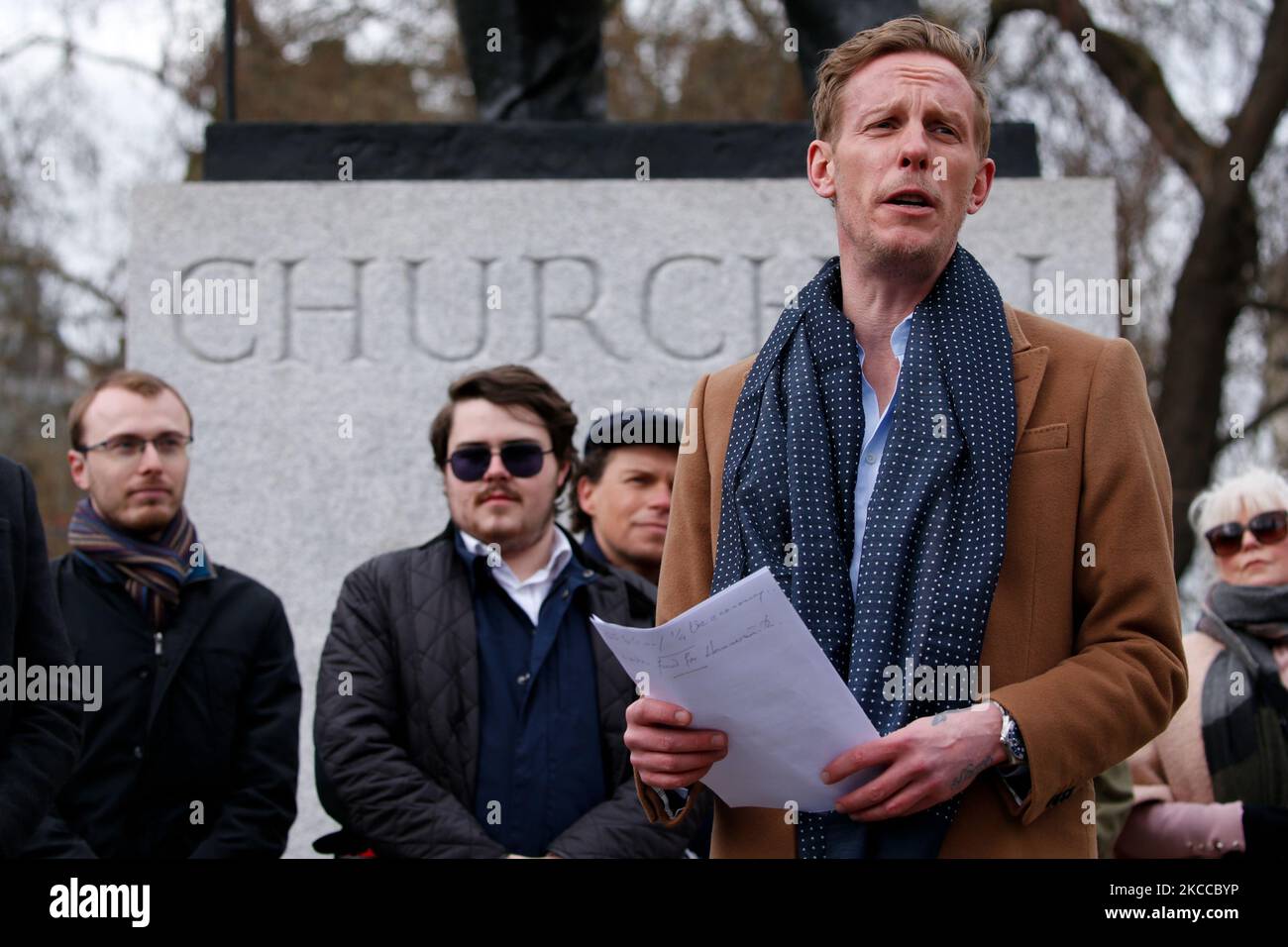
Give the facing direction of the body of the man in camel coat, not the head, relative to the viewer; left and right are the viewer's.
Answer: facing the viewer

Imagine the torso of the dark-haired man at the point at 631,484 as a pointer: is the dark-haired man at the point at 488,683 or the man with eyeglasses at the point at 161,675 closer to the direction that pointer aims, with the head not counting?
the dark-haired man

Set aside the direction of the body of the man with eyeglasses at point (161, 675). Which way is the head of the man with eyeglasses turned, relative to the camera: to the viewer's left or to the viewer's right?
to the viewer's right

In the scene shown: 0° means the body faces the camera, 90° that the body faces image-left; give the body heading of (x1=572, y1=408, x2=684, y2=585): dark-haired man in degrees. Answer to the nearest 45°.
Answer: approximately 315°

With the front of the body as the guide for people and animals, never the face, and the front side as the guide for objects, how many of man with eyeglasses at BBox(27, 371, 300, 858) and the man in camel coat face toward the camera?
2

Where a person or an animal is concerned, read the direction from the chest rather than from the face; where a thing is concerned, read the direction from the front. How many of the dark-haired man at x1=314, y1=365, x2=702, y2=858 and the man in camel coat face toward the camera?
2

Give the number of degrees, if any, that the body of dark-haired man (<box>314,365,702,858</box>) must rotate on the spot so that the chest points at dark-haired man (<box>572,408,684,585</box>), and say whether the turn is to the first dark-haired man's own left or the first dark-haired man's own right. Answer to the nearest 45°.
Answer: approximately 135° to the first dark-haired man's own left

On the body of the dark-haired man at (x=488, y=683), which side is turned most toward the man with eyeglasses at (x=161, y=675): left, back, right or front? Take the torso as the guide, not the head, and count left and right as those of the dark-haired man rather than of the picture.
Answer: right

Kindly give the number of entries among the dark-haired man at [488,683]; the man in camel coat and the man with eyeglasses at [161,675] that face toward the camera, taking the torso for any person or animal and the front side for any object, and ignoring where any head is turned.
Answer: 3

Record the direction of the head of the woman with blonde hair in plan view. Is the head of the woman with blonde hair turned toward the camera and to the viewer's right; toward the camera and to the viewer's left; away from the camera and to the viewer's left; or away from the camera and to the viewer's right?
toward the camera and to the viewer's left

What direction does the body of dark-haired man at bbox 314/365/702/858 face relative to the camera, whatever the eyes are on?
toward the camera

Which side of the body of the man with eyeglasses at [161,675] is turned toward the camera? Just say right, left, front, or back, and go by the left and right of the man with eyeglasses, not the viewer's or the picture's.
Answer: front

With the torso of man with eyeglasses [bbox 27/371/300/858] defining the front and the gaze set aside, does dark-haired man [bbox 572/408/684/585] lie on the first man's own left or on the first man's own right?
on the first man's own left

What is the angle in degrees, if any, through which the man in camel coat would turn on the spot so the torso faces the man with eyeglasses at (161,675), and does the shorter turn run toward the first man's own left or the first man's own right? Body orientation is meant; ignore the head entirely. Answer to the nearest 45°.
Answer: approximately 135° to the first man's own right
